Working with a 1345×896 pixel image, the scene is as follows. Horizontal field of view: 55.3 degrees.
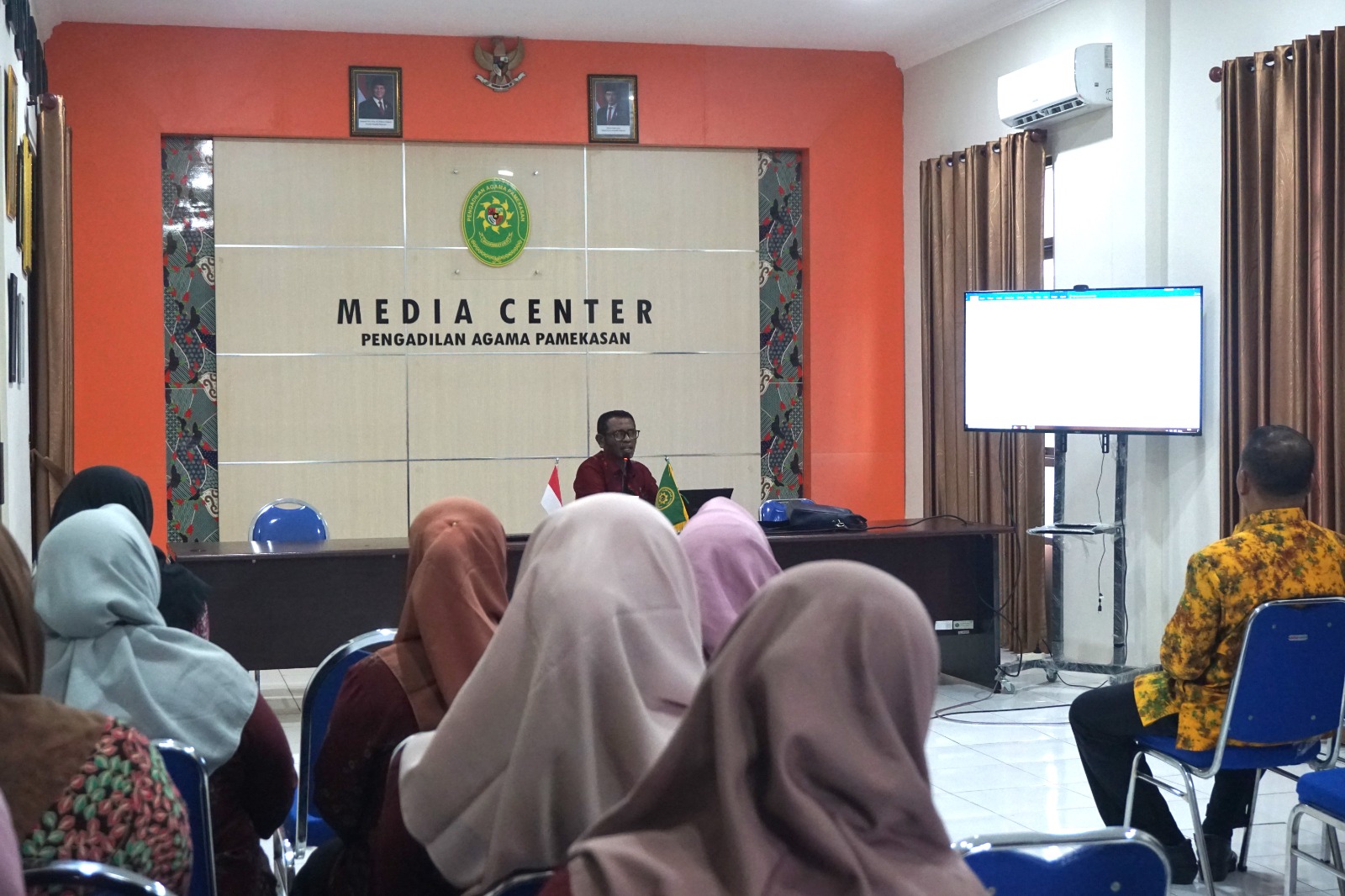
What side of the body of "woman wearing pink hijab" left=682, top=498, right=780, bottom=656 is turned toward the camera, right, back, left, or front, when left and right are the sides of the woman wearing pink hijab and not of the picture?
back

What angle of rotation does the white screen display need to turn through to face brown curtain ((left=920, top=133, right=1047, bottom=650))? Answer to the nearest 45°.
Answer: approximately 135° to its right

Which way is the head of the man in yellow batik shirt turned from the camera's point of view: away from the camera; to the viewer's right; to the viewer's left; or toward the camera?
away from the camera

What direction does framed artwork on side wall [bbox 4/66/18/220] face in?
to the viewer's right

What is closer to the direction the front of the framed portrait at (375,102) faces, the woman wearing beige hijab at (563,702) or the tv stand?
the woman wearing beige hijab

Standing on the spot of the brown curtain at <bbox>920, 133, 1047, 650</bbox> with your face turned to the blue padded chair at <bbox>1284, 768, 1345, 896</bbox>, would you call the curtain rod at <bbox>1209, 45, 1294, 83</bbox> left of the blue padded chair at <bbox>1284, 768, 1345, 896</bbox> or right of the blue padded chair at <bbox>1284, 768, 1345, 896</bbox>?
left

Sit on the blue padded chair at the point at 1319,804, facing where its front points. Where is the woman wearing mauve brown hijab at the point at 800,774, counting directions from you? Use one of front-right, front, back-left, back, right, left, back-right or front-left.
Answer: back-left

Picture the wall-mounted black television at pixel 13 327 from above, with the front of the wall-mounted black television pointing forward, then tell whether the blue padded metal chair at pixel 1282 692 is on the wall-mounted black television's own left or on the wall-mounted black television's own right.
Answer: on the wall-mounted black television's own right

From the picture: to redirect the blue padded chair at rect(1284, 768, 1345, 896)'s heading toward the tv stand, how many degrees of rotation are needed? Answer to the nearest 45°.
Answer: approximately 45° to its right

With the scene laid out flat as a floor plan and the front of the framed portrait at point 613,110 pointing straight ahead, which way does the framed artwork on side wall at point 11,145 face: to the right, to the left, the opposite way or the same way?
to the left

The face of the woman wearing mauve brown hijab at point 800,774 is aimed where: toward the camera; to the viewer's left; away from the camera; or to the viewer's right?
away from the camera

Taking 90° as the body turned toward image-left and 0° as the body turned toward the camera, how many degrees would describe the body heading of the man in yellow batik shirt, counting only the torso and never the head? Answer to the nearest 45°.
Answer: approximately 135°

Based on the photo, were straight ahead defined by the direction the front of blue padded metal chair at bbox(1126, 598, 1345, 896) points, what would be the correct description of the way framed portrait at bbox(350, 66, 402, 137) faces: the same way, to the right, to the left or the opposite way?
the opposite way

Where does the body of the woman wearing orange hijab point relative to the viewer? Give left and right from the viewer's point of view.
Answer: facing away from the viewer and to the right of the viewer
